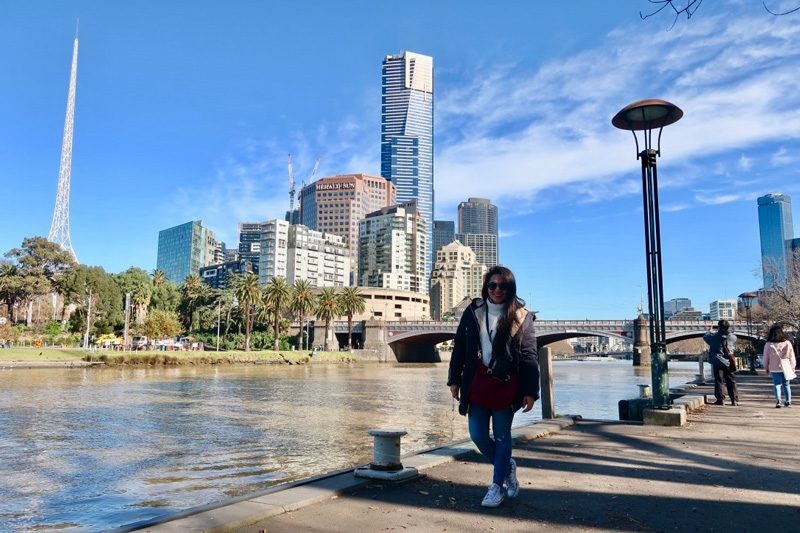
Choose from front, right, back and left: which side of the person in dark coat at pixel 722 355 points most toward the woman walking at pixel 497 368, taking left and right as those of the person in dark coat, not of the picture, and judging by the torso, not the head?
back

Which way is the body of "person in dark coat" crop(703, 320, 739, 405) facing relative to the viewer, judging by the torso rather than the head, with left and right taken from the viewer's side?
facing away from the viewer

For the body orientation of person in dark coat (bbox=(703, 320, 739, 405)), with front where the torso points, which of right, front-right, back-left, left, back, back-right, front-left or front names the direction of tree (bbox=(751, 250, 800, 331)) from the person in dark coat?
front

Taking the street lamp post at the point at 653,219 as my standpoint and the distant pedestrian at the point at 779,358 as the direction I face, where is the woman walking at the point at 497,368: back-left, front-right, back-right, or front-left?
back-right

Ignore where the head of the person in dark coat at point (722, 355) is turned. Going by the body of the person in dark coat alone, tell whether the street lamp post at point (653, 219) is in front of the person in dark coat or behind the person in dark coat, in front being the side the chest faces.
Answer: behind
